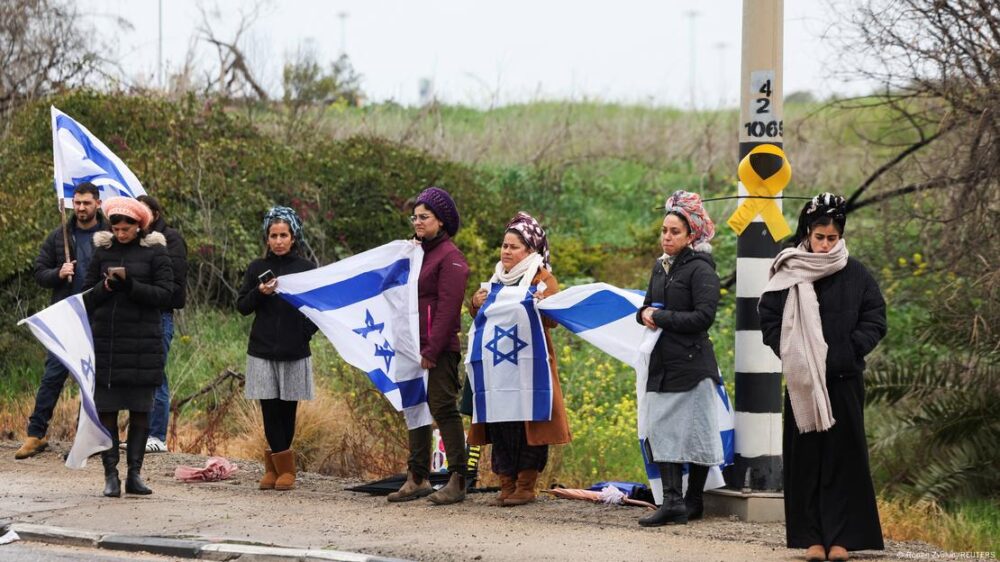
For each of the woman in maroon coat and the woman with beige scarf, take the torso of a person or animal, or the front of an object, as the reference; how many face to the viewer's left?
1

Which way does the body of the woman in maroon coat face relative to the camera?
to the viewer's left

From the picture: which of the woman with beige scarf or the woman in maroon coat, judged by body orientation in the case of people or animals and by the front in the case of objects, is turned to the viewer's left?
the woman in maroon coat

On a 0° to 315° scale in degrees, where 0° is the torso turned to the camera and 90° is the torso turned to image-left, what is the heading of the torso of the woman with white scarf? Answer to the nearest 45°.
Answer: approximately 45°

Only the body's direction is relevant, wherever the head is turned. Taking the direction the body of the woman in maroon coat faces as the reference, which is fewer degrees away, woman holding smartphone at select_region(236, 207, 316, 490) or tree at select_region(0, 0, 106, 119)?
the woman holding smartphone

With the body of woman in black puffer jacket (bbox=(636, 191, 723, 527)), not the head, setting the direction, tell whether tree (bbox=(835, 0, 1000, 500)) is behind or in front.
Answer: behind

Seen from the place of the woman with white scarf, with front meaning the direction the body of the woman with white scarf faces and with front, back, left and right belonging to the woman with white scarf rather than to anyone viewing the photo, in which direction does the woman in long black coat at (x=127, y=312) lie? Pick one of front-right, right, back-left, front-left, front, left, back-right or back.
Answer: front-right

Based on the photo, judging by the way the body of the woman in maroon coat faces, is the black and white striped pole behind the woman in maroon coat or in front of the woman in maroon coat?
behind
